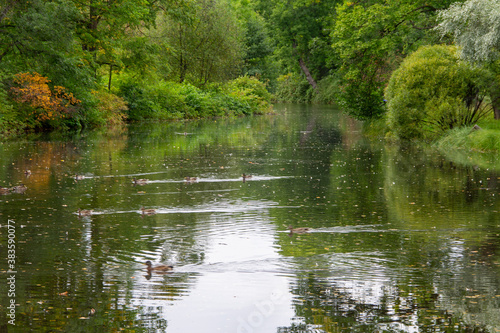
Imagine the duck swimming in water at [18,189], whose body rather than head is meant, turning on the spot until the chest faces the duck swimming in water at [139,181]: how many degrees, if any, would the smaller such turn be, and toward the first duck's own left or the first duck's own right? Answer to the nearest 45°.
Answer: approximately 180°

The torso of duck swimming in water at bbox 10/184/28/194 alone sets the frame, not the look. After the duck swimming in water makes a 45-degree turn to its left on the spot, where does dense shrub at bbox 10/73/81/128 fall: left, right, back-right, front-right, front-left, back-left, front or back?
back-right

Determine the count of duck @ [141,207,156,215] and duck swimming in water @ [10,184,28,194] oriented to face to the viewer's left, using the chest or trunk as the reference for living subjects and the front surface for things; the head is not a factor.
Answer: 2

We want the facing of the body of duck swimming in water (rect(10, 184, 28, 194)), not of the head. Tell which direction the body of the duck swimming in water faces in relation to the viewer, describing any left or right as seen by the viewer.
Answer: facing to the left of the viewer

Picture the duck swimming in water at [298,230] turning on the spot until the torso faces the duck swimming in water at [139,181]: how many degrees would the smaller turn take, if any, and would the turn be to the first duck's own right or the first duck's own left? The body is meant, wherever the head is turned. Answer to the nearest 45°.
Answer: approximately 45° to the first duck's own right

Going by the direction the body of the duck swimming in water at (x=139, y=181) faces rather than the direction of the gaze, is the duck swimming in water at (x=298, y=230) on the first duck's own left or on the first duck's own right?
on the first duck's own left

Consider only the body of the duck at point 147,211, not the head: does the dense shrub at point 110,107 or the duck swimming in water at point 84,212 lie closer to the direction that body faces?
the duck swimming in water

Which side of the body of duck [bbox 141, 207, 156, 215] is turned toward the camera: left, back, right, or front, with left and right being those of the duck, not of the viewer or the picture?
left

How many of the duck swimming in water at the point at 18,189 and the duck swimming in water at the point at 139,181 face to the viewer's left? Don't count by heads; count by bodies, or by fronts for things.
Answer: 2

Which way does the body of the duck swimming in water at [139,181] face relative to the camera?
to the viewer's left

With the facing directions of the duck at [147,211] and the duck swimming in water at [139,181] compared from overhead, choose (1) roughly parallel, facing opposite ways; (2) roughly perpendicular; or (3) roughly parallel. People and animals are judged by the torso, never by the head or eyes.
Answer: roughly parallel

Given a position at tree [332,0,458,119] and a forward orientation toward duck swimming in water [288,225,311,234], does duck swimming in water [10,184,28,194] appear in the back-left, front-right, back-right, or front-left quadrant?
front-right

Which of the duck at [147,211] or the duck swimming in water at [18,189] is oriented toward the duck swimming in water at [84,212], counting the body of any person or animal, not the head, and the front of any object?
the duck

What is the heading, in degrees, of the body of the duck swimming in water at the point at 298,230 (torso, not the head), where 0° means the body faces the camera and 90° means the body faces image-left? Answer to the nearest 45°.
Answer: approximately 90°

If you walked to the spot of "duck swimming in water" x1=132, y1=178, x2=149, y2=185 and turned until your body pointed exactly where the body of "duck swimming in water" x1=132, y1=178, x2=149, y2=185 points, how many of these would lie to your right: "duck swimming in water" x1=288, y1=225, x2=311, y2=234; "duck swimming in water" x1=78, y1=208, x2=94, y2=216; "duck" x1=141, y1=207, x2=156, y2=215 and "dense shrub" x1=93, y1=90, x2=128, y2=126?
1

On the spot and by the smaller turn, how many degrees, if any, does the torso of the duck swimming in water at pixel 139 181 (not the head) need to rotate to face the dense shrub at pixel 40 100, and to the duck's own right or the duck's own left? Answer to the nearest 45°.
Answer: approximately 90° to the duck's own right

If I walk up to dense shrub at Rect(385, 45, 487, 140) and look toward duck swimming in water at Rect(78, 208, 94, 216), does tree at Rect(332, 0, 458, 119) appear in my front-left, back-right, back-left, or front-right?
back-right

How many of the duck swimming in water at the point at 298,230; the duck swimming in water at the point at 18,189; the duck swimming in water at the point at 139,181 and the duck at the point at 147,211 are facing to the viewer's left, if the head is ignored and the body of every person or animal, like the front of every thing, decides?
4

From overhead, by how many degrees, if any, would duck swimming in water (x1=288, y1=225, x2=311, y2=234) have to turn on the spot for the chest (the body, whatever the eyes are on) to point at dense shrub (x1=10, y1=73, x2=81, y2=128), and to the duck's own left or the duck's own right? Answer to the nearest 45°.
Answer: approximately 45° to the duck's own right
